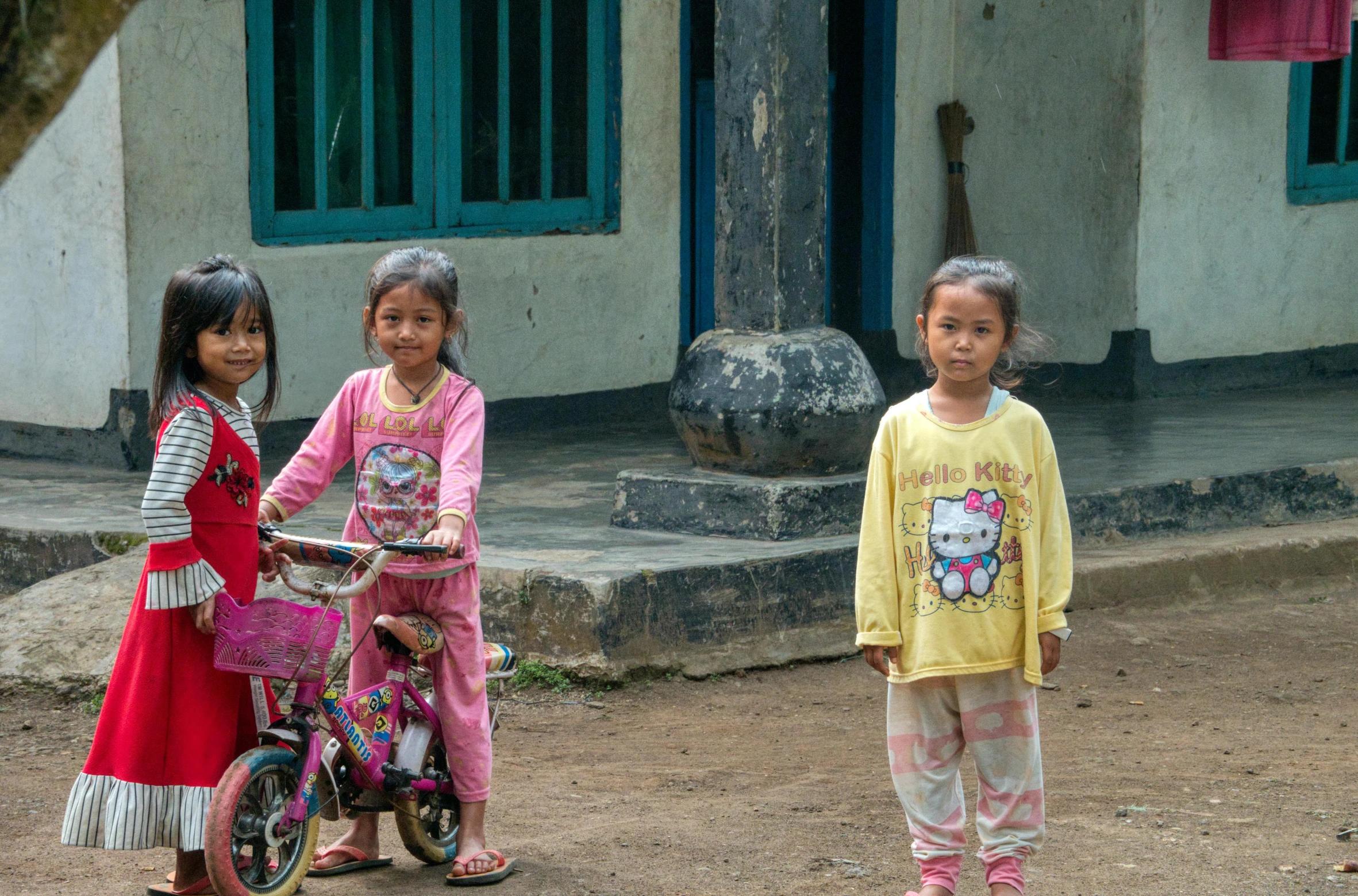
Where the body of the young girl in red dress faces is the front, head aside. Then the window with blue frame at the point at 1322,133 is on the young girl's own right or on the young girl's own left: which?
on the young girl's own left

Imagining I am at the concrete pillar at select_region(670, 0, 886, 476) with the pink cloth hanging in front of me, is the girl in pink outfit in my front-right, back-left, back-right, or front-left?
back-right

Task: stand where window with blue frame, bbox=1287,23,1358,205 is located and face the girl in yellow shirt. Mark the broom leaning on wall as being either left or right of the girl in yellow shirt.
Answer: right

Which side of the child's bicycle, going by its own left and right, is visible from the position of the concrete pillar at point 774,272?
back

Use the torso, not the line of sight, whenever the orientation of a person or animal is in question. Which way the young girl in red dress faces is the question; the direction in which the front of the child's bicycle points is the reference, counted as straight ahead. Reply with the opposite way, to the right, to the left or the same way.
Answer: to the left

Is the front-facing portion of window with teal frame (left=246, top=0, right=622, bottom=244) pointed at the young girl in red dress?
yes

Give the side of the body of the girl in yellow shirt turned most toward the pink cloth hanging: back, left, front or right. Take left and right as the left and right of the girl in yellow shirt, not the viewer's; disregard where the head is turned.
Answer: back

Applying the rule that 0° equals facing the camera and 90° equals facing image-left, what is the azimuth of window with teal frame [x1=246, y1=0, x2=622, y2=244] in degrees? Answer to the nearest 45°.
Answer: approximately 0°

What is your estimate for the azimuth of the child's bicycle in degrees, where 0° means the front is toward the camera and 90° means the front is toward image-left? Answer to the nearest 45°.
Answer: approximately 45°

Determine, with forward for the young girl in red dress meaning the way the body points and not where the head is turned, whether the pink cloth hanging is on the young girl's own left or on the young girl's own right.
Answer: on the young girl's own left

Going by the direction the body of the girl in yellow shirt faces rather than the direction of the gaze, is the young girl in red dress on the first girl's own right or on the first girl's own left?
on the first girl's own right
